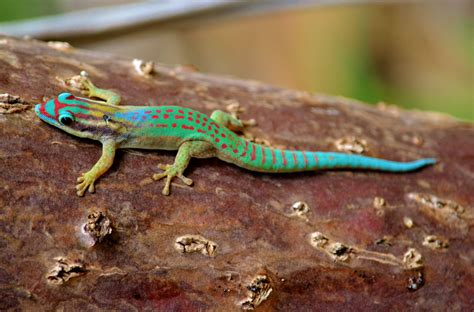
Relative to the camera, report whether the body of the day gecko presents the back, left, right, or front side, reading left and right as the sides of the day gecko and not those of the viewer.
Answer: left
